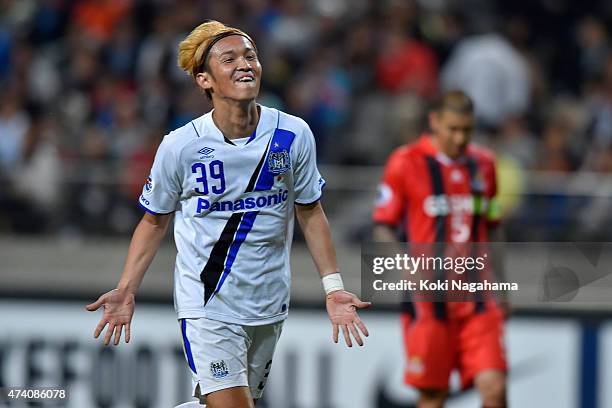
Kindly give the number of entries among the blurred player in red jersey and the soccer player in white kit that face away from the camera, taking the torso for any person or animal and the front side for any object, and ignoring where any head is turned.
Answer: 0

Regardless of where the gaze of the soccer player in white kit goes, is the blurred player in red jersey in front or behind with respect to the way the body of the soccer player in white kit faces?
behind

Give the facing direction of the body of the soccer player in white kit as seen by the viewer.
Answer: toward the camera

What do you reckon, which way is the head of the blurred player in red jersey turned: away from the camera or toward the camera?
toward the camera

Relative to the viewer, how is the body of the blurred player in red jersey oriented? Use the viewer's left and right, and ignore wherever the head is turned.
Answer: facing the viewer and to the right of the viewer
